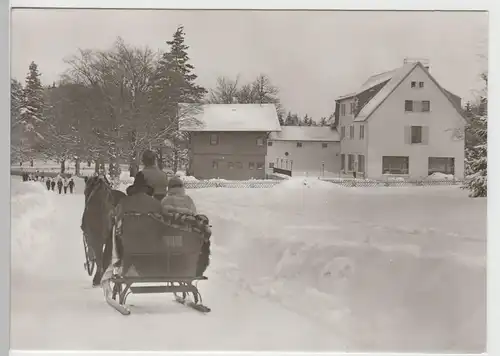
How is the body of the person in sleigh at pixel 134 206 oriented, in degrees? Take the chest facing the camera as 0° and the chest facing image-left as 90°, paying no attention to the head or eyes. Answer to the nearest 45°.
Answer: approximately 180°

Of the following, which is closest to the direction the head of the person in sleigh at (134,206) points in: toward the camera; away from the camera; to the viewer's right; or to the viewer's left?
away from the camera
